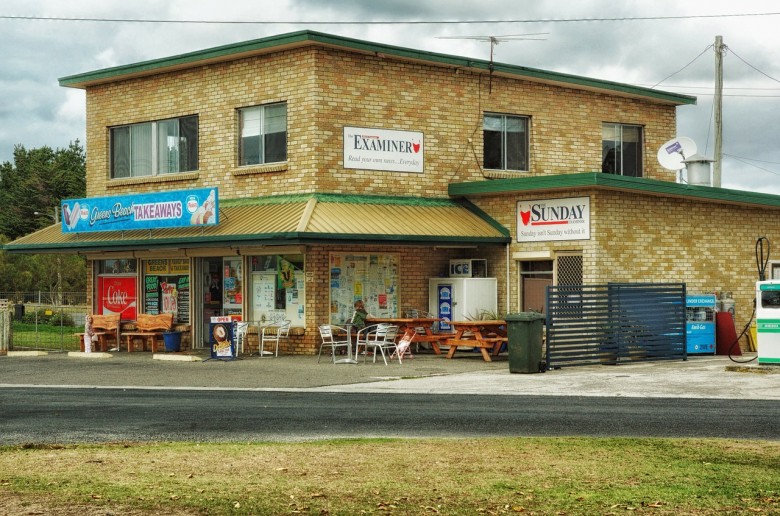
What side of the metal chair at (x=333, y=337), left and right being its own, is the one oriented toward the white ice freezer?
front

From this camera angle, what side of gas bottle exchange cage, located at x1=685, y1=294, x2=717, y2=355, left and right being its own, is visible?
front

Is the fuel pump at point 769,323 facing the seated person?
no

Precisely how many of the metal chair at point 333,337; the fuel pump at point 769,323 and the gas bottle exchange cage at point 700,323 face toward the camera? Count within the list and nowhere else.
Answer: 2

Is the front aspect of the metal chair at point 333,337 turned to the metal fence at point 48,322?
no

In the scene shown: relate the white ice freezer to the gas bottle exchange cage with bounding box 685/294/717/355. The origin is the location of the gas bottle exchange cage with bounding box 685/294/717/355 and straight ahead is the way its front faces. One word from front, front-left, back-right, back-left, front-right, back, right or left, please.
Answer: right

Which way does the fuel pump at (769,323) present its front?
toward the camera

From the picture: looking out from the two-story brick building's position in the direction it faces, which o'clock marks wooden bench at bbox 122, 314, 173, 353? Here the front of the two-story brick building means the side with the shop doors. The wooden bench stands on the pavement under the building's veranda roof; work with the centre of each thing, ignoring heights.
The wooden bench is roughly at 2 o'clock from the two-story brick building.

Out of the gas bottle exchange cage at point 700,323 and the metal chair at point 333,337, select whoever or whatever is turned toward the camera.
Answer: the gas bottle exchange cage

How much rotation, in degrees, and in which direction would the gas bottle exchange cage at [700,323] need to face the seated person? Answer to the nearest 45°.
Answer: approximately 90° to its right

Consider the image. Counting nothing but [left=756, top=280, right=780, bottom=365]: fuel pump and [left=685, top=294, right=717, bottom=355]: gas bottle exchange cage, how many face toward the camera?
2

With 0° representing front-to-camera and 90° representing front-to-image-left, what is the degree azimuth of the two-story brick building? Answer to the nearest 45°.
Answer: approximately 45°
